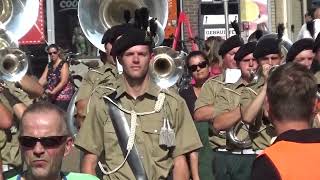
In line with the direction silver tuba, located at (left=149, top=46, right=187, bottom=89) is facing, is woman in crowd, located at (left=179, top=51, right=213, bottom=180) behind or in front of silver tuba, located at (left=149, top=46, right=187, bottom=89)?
behind

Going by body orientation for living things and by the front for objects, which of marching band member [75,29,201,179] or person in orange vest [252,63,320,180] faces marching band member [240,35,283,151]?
the person in orange vest

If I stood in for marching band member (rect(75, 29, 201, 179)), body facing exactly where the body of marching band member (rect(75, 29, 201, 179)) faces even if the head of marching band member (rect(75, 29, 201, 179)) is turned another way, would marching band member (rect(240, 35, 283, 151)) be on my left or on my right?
on my left

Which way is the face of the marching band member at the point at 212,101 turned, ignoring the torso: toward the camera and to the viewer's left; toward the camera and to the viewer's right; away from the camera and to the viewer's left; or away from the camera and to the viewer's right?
toward the camera and to the viewer's right

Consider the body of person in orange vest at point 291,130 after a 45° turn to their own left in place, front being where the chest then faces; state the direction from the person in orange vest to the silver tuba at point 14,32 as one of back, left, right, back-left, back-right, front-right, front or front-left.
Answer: front

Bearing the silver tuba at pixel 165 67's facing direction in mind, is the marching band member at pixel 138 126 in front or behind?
in front

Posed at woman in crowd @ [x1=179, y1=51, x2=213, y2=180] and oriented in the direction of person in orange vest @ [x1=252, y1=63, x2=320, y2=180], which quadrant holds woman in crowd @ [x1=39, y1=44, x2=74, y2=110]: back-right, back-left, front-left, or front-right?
back-right

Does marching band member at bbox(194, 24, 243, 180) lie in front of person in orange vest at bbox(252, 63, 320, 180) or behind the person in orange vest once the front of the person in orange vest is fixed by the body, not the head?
in front

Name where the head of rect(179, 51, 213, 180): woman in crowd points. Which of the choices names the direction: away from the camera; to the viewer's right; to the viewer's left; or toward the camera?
toward the camera

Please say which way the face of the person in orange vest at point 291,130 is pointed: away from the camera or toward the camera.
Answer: away from the camera

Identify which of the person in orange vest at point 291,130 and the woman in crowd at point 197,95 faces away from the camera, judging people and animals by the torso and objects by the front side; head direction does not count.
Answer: the person in orange vest

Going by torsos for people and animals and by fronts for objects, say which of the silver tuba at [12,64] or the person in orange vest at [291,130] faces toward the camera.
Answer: the silver tuba

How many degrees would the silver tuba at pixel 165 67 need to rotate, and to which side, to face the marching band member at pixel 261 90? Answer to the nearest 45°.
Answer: approximately 90° to its left

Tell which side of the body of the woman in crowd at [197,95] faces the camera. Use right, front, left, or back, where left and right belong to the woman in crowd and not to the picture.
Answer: front

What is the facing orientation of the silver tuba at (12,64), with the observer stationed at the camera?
facing the viewer

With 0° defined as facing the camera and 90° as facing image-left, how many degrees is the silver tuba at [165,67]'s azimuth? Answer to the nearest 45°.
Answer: approximately 0°

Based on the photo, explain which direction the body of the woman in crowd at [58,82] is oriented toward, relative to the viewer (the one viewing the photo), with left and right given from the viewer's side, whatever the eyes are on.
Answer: facing the viewer and to the left of the viewer

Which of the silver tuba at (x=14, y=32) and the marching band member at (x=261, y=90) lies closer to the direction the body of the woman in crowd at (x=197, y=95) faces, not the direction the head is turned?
the marching band member

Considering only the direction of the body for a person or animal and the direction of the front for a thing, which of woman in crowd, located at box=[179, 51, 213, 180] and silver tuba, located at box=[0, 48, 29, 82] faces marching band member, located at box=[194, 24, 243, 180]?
the woman in crowd

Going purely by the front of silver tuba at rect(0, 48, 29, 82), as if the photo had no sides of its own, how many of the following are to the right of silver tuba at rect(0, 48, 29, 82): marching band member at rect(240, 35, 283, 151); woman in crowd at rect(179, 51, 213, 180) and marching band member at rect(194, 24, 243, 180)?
0

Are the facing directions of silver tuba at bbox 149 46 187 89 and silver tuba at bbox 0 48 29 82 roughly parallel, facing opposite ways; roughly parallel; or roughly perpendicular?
roughly parallel

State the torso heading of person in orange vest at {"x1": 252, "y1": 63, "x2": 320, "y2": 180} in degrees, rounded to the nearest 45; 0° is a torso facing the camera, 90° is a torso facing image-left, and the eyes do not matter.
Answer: approximately 180°

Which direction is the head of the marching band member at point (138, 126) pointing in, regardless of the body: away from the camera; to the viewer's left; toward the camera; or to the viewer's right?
toward the camera

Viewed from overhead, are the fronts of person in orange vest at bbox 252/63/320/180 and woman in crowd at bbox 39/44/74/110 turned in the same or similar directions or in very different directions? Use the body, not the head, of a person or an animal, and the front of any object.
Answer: very different directions

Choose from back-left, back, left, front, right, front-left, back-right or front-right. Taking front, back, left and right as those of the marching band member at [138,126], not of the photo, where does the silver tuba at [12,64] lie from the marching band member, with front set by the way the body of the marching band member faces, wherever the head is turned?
back-right

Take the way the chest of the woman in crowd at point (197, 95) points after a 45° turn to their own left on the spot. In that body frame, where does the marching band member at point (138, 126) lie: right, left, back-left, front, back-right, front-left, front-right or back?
front-right

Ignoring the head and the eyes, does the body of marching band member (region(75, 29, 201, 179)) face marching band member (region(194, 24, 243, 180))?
no
